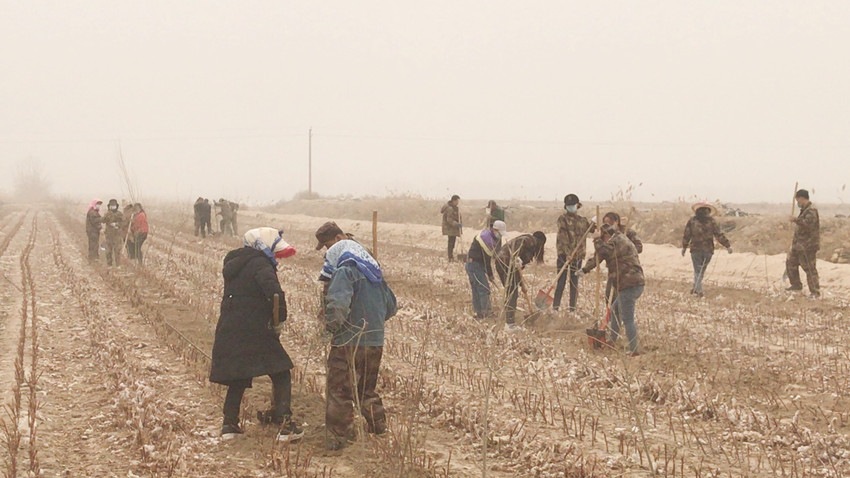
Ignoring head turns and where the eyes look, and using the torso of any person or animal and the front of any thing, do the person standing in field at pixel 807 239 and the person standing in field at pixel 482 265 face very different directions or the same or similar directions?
very different directions

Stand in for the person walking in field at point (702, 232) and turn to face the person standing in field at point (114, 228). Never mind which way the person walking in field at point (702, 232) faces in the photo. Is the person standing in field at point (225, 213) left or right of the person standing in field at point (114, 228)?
right

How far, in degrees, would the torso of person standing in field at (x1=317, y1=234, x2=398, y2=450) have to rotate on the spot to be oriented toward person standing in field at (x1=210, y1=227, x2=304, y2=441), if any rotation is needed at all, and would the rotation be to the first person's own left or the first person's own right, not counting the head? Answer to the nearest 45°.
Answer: approximately 45° to the first person's own left

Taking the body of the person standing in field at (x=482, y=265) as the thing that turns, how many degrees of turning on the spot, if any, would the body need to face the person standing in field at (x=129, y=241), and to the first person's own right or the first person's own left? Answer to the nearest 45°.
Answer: approximately 135° to the first person's own left

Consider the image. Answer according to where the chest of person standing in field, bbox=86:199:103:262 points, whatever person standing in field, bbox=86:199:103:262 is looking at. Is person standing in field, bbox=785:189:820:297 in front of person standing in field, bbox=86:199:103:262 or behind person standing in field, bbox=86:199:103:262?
in front

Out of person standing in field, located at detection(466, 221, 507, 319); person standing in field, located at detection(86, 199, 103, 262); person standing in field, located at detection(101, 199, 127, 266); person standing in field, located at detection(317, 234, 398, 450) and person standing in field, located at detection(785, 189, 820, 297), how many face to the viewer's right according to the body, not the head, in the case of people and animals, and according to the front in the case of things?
2

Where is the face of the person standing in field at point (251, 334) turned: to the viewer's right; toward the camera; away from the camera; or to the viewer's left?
to the viewer's right

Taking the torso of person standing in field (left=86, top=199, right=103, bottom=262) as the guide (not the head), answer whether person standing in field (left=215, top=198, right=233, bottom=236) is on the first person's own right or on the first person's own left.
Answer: on the first person's own left

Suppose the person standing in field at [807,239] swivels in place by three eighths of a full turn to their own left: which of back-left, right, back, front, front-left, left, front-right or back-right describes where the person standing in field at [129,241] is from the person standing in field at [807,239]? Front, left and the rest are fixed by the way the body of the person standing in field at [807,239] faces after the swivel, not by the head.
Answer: back-right

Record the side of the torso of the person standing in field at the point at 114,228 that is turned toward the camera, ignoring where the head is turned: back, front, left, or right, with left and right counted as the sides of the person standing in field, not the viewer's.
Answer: front

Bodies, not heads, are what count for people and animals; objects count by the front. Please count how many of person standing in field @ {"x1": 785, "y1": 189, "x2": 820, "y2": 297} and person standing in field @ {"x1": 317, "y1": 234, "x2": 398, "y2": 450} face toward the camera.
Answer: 0

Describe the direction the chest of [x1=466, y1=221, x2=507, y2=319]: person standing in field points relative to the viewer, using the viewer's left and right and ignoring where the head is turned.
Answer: facing to the right of the viewer

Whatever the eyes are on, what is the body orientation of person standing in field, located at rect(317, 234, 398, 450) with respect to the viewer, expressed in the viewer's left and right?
facing away from the viewer and to the left of the viewer

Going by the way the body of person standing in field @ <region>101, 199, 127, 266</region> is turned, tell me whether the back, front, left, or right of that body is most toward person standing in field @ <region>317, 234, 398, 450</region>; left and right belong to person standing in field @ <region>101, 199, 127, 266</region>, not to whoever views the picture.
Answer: front
